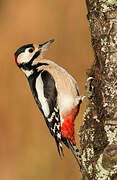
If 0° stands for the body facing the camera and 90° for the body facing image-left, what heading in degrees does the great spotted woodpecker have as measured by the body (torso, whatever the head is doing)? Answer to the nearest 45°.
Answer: approximately 270°
